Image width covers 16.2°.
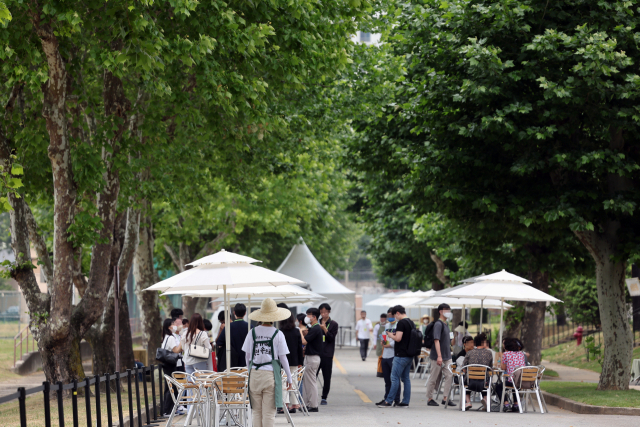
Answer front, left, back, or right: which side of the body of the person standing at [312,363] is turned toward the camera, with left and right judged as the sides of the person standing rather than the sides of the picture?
left

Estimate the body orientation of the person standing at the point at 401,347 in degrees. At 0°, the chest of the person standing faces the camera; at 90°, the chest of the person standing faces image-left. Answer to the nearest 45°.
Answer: approximately 90°

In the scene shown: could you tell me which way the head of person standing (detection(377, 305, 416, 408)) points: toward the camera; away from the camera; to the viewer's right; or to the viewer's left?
to the viewer's left

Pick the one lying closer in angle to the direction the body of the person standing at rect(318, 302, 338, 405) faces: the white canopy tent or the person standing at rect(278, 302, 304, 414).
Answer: the person standing

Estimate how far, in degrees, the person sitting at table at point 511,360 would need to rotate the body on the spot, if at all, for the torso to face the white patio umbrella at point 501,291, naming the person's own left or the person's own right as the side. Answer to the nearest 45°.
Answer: approximately 45° to the person's own right

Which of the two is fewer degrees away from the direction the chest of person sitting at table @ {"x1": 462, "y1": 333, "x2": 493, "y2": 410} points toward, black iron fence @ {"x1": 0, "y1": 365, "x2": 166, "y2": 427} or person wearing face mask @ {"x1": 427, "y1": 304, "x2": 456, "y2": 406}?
the person wearing face mask

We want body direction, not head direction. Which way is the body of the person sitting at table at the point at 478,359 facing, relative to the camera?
away from the camera

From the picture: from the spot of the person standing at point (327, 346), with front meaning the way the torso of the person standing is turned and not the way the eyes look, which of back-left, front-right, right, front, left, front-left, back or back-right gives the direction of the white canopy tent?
back-right

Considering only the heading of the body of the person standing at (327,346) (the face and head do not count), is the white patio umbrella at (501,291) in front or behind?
behind
